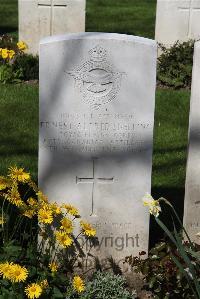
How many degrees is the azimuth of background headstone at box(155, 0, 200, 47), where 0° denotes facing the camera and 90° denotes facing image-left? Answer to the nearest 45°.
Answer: approximately 0°

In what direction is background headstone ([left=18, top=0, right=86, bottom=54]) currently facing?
toward the camera

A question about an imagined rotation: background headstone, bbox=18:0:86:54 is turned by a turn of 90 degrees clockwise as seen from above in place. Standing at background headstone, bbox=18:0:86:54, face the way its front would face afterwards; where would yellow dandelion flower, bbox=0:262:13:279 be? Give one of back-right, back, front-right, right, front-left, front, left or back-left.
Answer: left

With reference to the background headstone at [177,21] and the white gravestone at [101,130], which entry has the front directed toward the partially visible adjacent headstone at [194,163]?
the background headstone at [177,21]

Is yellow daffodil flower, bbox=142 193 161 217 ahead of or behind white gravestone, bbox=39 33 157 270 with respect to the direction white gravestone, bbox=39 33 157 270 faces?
ahead

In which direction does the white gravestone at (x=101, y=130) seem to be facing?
toward the camera

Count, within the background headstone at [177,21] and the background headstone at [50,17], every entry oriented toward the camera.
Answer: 2

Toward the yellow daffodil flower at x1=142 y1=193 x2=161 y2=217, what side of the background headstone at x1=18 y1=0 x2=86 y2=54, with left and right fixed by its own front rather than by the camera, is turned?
front

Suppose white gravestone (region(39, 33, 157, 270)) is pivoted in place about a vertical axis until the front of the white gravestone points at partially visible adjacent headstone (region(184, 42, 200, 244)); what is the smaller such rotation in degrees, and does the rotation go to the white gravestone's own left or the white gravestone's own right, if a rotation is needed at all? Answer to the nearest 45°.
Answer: approximately 90° to the white gravestone's own left

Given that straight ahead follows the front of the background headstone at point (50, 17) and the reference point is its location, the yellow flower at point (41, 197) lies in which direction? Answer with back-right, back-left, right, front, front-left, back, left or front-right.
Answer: front

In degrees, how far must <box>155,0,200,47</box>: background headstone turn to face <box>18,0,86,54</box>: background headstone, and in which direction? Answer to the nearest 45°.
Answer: approximately 90° to its right

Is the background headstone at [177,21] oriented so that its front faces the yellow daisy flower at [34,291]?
yes

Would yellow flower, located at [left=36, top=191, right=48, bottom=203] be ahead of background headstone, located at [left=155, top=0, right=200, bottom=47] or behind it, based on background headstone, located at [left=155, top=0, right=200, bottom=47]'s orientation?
ahead

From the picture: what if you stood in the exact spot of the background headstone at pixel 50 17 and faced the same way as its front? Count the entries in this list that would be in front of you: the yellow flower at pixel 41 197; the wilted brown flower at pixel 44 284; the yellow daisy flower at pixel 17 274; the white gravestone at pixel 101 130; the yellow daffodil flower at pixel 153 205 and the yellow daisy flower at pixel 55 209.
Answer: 6
